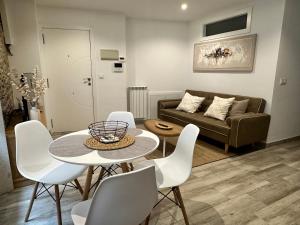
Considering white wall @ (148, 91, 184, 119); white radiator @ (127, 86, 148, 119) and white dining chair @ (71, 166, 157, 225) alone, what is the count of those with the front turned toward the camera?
2

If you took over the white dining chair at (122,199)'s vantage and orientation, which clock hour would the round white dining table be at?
The round white dining table is roughly at 1 o'clock from the white dining chair.

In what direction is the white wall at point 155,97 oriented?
toward the camera

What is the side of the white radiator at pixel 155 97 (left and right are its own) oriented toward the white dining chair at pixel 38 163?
front

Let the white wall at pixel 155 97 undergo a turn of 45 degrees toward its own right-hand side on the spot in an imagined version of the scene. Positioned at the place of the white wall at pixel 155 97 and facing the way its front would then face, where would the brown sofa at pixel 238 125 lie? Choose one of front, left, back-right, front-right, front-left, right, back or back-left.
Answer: left

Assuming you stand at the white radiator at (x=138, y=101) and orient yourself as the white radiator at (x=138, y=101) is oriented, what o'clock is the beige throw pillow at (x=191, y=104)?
The beige throw pillow is roughly at 10 o'clock from the white radiator.

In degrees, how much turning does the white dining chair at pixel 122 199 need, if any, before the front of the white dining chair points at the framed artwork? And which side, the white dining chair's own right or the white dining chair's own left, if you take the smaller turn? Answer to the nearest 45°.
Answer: approximately 90° to the white dining chair's own right

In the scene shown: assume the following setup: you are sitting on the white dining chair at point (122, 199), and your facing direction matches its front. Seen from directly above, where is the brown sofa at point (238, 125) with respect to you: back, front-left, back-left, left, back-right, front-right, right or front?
right

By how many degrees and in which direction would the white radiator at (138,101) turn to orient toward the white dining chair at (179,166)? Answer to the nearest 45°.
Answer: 0° — it already faces it

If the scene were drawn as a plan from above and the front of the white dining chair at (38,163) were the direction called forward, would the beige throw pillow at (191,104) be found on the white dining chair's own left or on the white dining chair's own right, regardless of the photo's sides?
on the white dining chair's own left

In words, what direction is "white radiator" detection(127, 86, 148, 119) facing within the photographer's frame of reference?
facing the viewer

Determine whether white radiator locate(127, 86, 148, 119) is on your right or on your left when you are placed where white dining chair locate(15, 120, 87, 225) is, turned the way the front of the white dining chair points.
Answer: on your left

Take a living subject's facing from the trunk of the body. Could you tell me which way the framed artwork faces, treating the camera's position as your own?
facing the viewer and to the left of the viewer

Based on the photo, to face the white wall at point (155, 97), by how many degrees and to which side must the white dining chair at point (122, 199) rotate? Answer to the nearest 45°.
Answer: approximately 45° to its right

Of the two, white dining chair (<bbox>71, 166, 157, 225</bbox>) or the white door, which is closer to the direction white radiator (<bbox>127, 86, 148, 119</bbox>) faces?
the white dining chair
